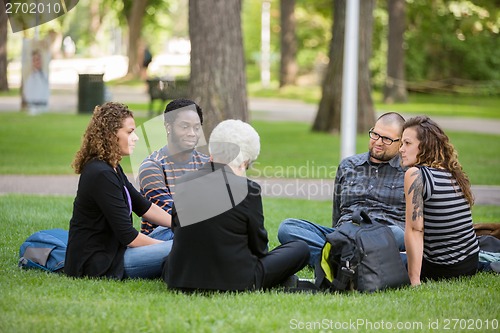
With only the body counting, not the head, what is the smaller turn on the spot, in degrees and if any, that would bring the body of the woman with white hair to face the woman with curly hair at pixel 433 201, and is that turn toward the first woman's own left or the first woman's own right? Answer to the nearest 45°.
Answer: approximately 45° to the first woman's own right

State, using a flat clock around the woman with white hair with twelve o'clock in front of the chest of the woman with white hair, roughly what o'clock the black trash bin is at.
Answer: The black trash bin is roughly at 10 o'clock from the woman with white hair.

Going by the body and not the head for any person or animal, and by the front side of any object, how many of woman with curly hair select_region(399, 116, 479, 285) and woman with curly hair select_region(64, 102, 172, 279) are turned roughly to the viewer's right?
1

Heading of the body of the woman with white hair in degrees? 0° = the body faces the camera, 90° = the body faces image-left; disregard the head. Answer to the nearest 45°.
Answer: approximately 225°

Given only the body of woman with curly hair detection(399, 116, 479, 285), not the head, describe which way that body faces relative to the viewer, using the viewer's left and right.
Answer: facing away from the viewer and to the left of the viewer

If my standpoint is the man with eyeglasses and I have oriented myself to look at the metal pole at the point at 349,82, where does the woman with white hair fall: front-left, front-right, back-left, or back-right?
back-left

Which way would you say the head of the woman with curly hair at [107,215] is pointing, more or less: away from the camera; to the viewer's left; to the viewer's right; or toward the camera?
to the viewer's right

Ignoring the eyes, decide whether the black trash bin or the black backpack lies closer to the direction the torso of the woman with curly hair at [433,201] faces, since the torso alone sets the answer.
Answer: the black trash bin

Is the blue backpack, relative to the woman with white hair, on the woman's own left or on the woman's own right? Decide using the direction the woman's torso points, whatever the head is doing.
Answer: on the woman's own left

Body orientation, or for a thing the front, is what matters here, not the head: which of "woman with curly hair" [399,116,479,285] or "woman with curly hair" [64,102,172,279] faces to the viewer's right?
"woman with curly hair" [64,102,172,279]

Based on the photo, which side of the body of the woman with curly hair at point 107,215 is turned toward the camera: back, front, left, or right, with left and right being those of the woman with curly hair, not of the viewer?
right
